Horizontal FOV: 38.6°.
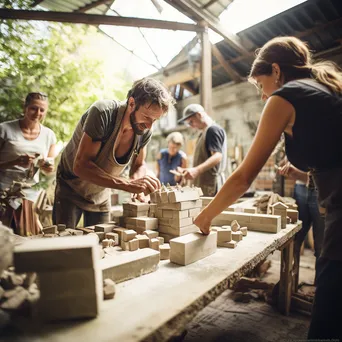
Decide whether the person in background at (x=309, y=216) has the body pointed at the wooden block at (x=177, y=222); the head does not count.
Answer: no

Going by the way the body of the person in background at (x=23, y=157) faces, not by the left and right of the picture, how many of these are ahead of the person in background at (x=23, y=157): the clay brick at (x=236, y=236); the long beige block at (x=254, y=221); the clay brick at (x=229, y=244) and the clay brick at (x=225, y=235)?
4

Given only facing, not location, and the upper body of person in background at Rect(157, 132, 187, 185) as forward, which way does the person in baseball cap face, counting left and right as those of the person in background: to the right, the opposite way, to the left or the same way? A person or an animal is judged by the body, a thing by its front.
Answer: to the right

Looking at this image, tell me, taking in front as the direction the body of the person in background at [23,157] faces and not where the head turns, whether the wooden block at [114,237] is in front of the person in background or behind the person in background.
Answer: in front

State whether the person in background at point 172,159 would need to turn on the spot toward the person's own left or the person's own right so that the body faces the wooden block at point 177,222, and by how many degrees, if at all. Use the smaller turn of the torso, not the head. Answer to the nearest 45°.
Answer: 0° — they already face it

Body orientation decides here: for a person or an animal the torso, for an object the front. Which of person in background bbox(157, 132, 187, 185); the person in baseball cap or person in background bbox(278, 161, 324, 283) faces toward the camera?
person in background bbox(157, 132, 187, 185)

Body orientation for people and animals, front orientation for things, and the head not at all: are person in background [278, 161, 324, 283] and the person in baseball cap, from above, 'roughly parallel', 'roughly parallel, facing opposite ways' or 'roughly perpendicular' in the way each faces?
roughly parallel

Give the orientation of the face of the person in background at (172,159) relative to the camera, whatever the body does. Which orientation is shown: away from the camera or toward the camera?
toward the camera

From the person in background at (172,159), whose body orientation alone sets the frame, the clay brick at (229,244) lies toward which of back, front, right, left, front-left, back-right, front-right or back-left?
front

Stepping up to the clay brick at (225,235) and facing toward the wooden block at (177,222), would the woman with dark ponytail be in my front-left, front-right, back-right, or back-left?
back-left

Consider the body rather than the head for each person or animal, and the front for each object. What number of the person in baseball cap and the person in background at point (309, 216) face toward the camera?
0

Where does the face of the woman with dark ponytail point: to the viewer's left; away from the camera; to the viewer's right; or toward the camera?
to the viewer's left

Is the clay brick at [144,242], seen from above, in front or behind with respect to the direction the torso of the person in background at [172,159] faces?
in front

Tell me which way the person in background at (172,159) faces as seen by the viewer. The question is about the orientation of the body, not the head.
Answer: toward the camera

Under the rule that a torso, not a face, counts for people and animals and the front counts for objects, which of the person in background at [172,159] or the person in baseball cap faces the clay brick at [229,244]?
the person in background
